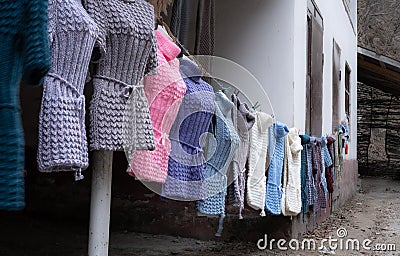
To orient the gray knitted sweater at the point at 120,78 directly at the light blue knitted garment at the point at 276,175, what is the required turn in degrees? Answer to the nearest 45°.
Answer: approximately 90° to its left

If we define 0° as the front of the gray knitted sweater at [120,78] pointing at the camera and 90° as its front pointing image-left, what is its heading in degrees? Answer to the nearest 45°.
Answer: approximately 315°

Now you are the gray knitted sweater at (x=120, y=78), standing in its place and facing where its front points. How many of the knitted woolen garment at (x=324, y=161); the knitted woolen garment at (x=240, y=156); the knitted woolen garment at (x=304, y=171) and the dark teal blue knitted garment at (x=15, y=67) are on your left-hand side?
3

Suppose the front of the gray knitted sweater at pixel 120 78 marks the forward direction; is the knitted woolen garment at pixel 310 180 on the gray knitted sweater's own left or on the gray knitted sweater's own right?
on the gray knitted sweater's own left

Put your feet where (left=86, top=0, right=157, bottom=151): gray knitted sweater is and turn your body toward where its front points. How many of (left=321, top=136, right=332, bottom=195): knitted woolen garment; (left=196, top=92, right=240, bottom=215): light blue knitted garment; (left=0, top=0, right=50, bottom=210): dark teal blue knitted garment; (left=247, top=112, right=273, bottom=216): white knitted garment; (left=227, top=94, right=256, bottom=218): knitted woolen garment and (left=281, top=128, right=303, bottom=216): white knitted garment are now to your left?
5

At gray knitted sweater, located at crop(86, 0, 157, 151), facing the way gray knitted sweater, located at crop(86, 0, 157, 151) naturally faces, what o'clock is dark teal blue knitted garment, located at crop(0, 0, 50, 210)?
The dark teal blue knitted garment is roughly at 2 o'clock from the gray knitted sweater.

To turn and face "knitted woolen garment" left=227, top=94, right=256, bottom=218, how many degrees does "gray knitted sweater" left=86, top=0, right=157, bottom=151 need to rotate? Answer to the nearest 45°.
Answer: approximately 90° to its left

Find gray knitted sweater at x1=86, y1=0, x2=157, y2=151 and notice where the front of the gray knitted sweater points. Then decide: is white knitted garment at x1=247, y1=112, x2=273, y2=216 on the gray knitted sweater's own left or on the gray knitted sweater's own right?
on the gray knitted sweater's own left

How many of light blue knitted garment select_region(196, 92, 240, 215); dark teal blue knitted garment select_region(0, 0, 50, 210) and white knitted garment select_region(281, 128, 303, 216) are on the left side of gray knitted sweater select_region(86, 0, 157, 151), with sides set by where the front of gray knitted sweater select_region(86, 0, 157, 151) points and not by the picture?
2

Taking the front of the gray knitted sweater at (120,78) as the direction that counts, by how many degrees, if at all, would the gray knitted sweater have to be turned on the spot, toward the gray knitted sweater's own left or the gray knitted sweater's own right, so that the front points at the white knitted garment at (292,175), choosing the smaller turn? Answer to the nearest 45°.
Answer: approximately 90° to the gray knitted sweater's own left
